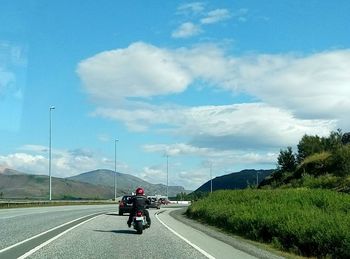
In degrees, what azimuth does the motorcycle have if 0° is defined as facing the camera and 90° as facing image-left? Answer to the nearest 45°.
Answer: approximately 180°
